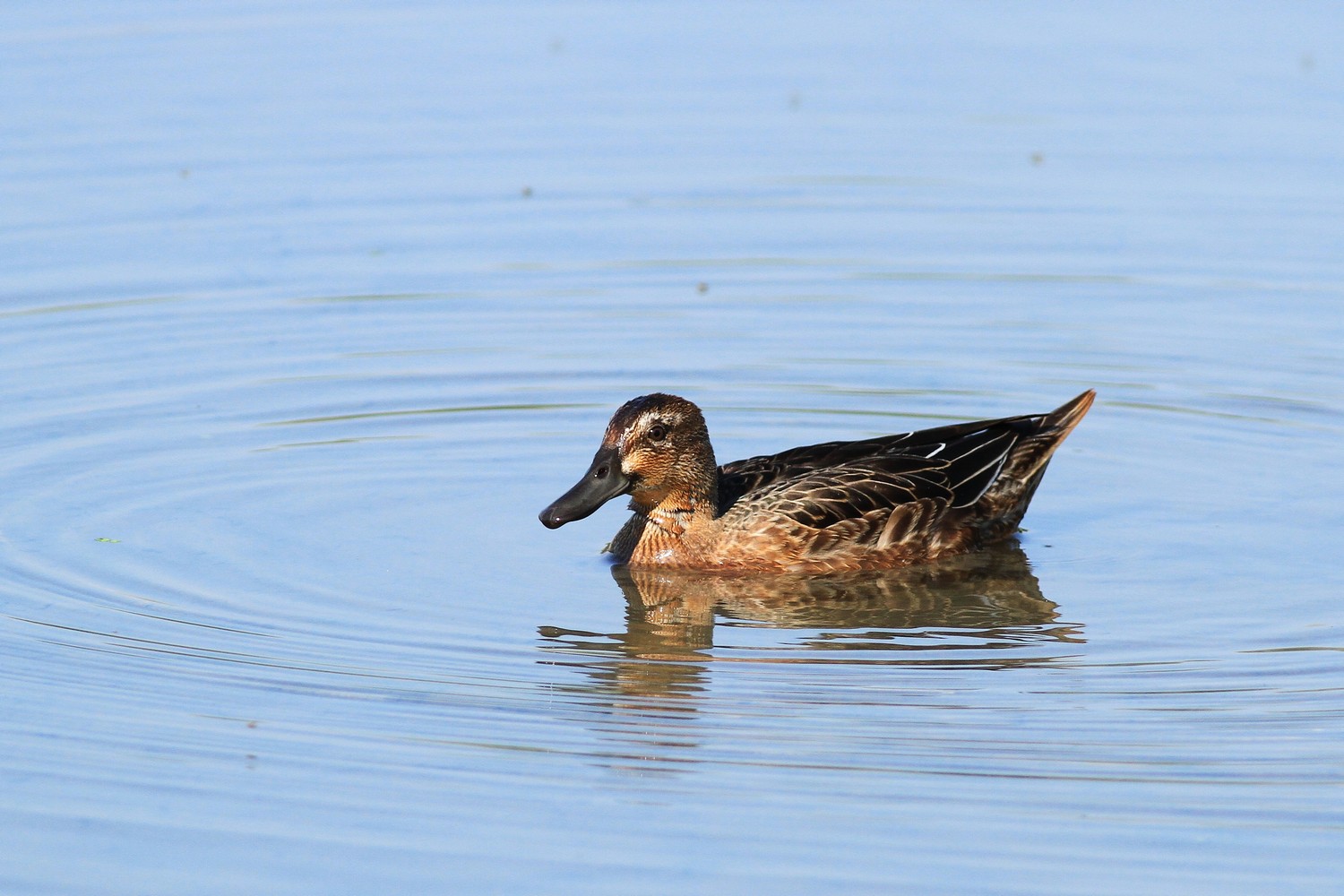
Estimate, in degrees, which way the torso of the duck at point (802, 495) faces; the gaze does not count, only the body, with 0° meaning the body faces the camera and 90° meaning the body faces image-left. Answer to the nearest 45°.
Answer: approximately 90°
